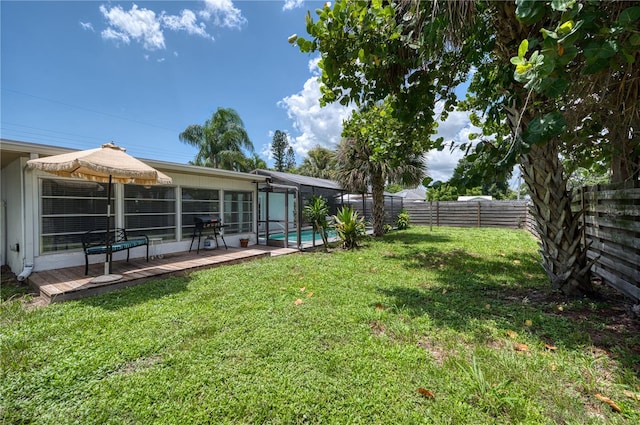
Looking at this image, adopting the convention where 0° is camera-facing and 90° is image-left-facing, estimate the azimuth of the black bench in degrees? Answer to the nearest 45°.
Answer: approximately 315°

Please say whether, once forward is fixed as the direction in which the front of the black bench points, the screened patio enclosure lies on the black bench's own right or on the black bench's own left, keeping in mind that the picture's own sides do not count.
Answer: on the black bench's own left

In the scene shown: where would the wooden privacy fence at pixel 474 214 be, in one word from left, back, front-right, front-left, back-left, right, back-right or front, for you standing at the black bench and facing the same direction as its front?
front-left

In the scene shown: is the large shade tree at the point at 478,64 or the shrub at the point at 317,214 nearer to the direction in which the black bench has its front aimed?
the large shade tree

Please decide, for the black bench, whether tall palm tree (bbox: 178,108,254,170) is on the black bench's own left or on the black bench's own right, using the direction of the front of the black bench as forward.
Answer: on the black bench's own left

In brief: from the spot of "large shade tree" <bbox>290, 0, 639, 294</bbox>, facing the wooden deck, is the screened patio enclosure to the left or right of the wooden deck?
right

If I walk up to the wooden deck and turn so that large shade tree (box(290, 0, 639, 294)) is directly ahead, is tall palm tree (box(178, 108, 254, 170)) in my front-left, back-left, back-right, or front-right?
back-left

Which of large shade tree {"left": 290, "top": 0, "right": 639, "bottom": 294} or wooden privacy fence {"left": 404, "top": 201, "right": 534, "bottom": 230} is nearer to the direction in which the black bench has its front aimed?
the large shade tree
